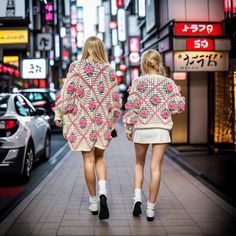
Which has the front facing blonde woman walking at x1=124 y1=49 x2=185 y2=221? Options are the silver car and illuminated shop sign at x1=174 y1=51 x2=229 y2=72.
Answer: the illuminated shop sign

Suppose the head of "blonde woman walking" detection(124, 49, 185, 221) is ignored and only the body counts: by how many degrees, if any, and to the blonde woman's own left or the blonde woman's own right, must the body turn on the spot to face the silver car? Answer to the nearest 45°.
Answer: approximately 45° to the blonde woman's own left

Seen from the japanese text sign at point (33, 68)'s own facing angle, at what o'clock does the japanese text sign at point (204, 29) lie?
the japanese text sign at point (204, 29) is roughly at 11 o'clock from the japanese text sign at point (33, 68).

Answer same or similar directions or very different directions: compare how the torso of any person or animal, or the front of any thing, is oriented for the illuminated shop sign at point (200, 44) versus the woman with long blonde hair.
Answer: very different directions

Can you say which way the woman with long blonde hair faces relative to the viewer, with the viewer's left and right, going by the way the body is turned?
facing away from the viewer

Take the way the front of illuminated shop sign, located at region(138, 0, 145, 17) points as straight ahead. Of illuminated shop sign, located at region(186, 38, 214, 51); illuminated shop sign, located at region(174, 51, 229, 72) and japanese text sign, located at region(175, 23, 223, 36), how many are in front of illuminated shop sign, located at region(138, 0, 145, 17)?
3

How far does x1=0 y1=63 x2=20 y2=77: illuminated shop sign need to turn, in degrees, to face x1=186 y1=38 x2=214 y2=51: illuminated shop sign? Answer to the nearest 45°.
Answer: approximately 45° to its right

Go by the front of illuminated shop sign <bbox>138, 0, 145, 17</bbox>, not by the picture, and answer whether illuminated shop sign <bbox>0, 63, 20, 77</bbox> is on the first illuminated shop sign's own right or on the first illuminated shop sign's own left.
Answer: on the first illuminated shop sign's own right

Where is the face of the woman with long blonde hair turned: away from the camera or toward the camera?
away from the camera
